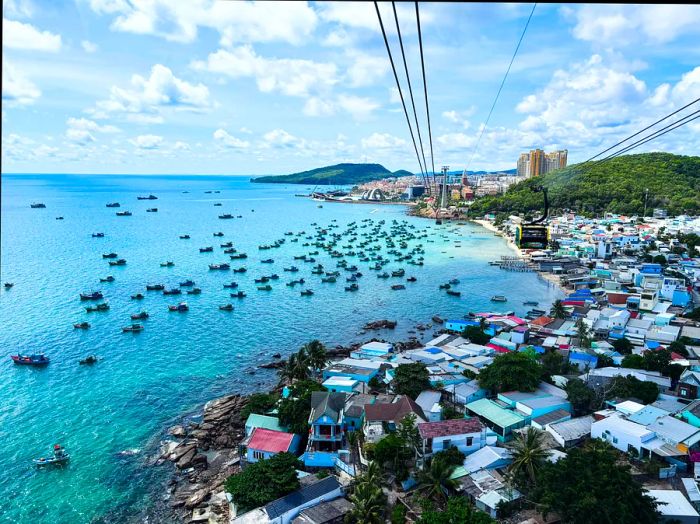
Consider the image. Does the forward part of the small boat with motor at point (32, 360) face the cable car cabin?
no

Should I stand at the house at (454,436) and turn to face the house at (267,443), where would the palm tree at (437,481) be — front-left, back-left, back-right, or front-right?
front-left

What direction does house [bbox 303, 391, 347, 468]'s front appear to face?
toward the camera

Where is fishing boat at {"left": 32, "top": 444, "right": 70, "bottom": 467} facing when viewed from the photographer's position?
facing to the left of the viewer

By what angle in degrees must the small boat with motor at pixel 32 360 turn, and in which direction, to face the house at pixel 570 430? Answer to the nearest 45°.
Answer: approximately 135° to its left

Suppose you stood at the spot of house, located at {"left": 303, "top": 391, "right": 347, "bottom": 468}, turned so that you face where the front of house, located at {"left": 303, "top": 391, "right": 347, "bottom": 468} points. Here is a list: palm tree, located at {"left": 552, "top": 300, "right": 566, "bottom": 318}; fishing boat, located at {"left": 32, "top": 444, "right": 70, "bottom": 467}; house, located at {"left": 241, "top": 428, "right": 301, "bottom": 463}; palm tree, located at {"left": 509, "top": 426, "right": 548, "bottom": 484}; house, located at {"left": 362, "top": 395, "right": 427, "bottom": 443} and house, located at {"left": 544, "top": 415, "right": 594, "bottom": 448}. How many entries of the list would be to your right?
2

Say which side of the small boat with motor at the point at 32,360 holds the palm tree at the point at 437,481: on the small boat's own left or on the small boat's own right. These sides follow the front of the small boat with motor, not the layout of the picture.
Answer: on the small boat's own left

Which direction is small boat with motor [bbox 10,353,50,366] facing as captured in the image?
to the viewer's left

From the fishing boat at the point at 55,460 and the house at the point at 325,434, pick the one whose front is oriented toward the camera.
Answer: the house

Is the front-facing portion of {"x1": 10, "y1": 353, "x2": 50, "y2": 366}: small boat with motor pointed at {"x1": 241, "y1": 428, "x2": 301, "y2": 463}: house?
no

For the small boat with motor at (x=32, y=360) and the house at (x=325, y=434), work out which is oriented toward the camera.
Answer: the house

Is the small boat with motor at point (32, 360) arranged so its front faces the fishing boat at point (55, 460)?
no

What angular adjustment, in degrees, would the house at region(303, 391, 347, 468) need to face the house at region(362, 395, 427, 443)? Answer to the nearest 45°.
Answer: approximately 90° to its left
